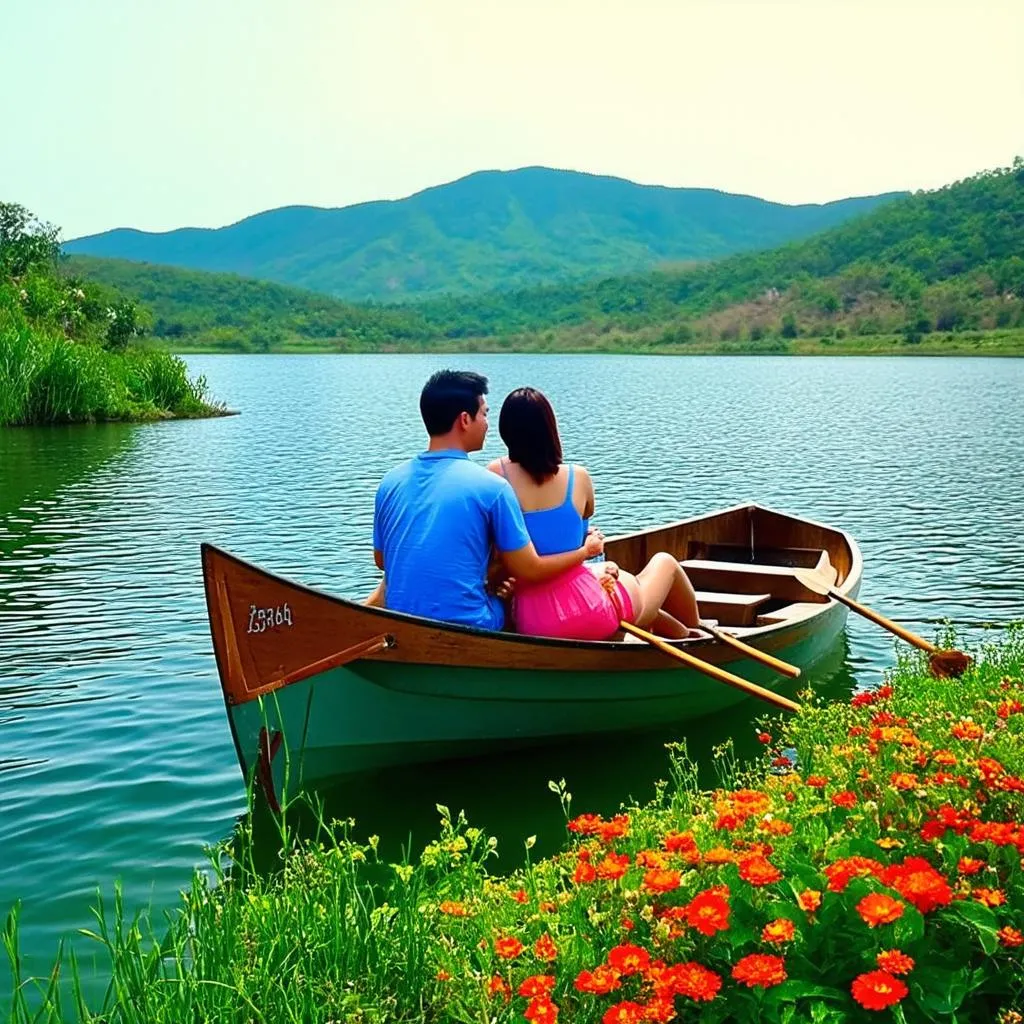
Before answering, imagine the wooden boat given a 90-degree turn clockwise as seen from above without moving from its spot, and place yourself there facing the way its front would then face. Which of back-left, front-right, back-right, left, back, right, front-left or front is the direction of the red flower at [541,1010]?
back-left

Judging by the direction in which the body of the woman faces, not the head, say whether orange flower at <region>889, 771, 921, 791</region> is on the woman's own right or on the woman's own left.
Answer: on the woman's own right

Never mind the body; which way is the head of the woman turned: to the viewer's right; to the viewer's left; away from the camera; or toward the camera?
away from the camera

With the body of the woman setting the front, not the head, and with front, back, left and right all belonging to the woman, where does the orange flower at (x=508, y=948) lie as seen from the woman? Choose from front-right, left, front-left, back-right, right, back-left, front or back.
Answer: back-right

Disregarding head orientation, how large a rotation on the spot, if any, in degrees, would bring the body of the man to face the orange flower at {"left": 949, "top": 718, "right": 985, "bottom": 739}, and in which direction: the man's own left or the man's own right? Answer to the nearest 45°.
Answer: approximately 90° to the man's own right

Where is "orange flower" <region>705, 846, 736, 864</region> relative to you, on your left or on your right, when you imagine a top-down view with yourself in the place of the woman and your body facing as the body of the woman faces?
on your right

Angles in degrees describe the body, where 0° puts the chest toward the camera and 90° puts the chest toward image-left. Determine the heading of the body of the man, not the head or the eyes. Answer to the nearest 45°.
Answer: approximately 225°

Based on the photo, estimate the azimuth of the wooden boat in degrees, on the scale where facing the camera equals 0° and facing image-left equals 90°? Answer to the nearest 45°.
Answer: approximately 45°

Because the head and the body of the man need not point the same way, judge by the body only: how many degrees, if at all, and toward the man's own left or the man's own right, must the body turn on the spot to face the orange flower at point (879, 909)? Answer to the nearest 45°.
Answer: approximately 135° to the man's own right

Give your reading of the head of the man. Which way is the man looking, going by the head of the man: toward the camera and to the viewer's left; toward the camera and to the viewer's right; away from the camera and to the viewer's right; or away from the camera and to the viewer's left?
away from the camera and to the viewer's right

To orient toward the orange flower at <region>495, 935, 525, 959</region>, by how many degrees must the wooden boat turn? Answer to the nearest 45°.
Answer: approximately 45° to its left

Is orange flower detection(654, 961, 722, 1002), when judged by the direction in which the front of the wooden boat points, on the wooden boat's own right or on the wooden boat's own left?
on the wooden boat's own left

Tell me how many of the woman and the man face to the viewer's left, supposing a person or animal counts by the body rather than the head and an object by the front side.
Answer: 0

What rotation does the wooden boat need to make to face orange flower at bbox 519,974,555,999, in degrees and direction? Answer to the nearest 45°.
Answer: approximately 45° to its left

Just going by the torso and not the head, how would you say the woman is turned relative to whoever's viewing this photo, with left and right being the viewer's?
facing away from the viewer and to the right of the viewer
